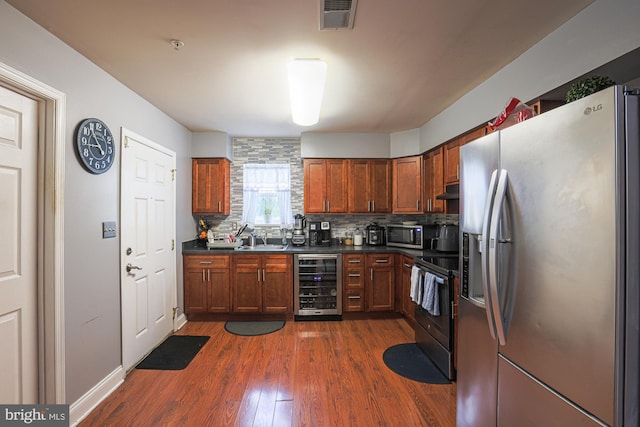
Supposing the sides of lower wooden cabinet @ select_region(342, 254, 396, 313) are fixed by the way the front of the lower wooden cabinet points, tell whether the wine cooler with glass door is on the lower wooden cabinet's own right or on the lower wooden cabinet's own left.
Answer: on the lower wooden cabinet's own right

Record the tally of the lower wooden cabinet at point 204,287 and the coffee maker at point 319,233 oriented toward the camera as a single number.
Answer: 2

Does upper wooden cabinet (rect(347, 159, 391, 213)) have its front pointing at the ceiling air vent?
yes

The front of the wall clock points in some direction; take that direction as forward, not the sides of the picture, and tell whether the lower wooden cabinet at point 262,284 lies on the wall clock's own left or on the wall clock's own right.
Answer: on the wall clock's own left

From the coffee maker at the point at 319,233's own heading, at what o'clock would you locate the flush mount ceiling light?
The flush mount ceiling light is roughly at 12 o'clock from the coffee maker.

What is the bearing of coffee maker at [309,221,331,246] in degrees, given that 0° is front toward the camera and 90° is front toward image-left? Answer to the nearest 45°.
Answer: approximately 0°

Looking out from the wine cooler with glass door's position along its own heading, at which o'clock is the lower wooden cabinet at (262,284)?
The lower wooden cabinet is roughly at 3 o'clock from the wine cooler with glass door.

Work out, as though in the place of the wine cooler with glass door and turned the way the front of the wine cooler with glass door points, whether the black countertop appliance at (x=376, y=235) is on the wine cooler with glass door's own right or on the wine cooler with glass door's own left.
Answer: on the wine cooler with glass door's own left
